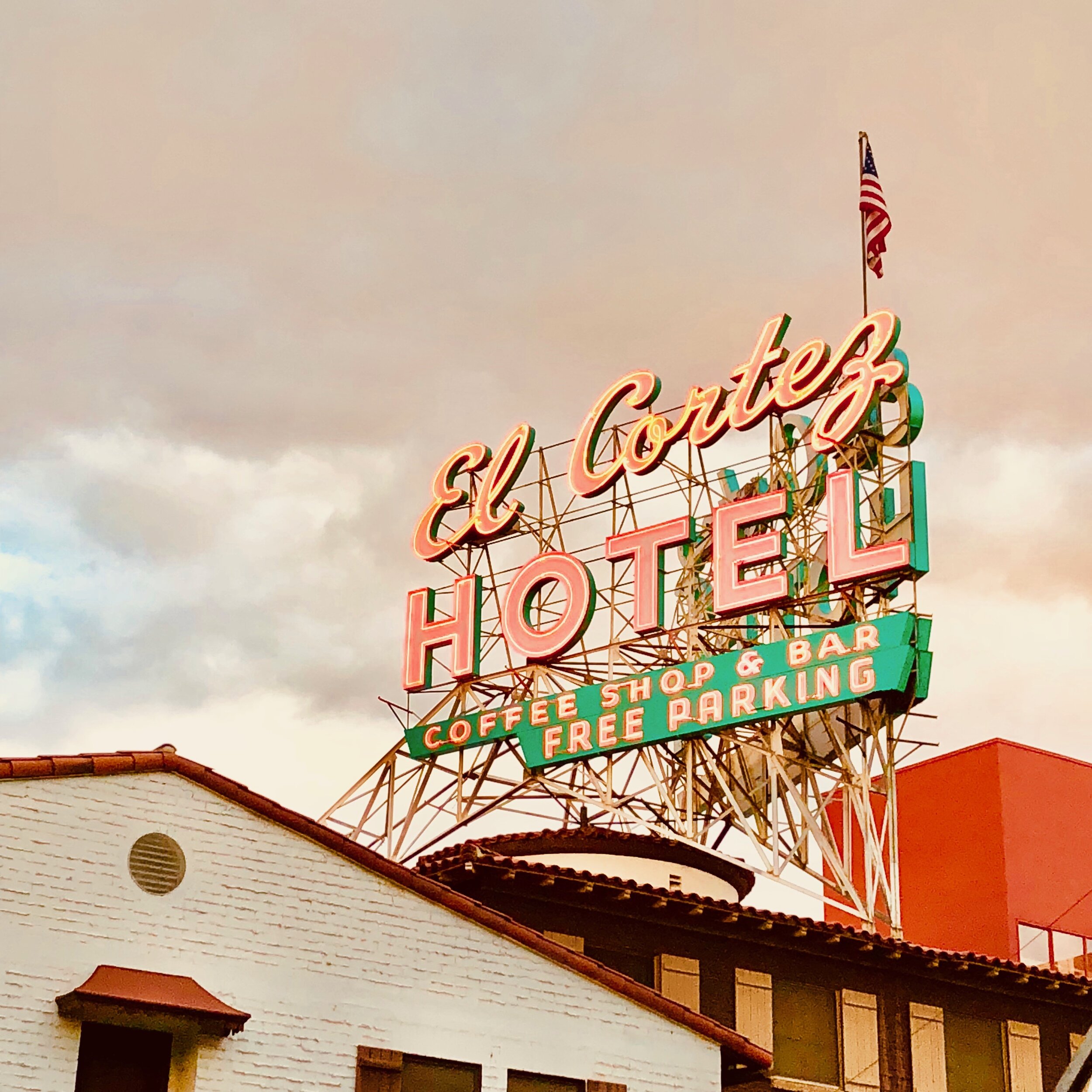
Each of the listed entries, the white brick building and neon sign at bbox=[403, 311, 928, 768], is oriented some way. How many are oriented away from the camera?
0

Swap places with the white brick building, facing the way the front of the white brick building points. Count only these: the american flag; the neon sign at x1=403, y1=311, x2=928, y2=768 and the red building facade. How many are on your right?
0

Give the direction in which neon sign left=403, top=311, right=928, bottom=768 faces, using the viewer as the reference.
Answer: facing the viewer and to the left of the viewer

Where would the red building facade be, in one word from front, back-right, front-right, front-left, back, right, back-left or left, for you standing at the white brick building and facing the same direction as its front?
left

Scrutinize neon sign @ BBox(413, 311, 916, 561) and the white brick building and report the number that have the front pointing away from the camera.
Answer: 0

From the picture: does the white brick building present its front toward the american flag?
no

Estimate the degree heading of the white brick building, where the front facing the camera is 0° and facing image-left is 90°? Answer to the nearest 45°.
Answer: approximately 315°

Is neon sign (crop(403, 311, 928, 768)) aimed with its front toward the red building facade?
no
